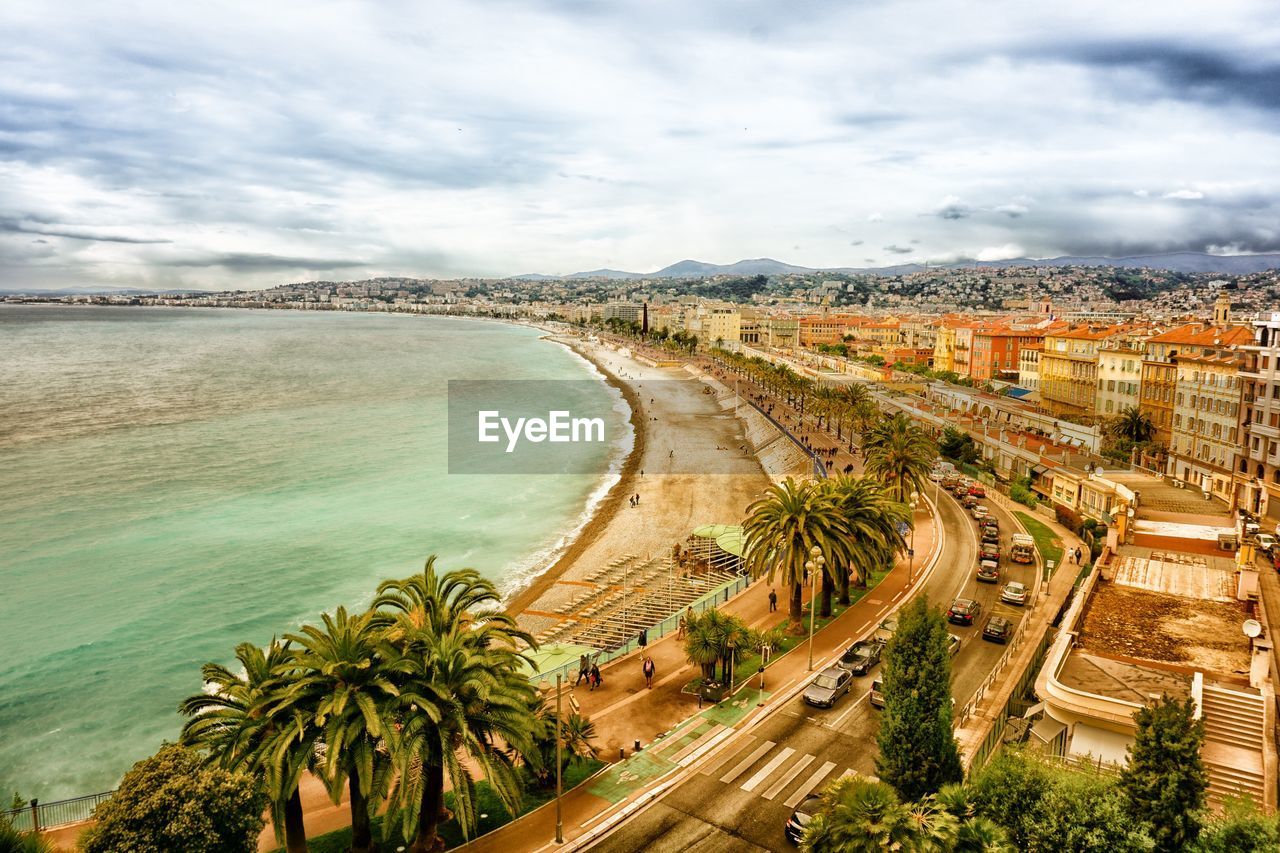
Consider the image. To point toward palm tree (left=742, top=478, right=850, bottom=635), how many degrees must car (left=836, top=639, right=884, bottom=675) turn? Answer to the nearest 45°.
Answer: approximately 90° to its right

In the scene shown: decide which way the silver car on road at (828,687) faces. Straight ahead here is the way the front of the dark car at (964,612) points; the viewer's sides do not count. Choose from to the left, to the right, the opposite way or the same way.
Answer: the opposite way

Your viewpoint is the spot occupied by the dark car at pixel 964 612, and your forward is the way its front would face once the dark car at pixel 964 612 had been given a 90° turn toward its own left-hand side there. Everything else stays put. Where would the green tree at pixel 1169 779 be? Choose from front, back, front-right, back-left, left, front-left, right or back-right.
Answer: back-left

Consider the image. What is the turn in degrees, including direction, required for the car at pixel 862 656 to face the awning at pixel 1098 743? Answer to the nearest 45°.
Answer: approximately 90° to its left

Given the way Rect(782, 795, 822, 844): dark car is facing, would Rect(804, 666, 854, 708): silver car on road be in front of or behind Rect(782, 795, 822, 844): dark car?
in front

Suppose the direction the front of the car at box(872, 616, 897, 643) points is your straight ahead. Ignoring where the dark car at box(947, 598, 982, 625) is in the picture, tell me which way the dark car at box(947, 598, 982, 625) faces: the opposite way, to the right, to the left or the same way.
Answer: the opposite way

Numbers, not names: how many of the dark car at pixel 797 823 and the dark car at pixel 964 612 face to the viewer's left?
0

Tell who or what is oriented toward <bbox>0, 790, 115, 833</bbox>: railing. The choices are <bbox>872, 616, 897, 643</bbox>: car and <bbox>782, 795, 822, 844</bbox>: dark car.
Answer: the car

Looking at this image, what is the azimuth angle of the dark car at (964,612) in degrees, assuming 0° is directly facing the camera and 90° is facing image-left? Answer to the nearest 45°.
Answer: approximately 225°

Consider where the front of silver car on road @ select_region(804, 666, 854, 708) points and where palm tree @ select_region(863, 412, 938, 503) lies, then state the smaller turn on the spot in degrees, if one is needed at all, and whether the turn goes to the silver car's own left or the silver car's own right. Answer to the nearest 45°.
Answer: approximately 135° to the silver car's own right

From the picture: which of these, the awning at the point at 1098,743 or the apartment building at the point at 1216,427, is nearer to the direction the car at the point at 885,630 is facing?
the awning

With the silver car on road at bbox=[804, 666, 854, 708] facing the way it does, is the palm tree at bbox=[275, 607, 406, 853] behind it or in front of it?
in front
